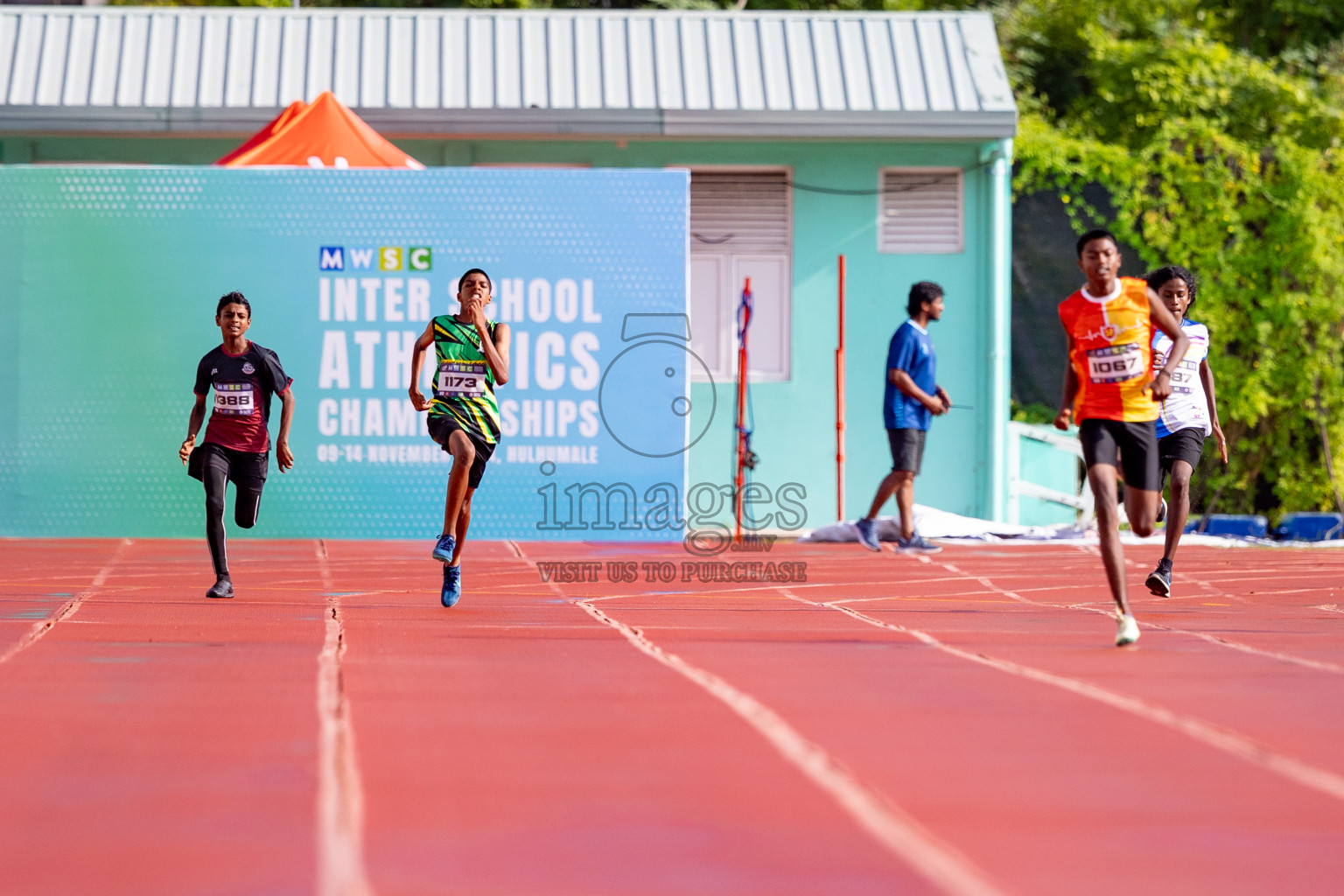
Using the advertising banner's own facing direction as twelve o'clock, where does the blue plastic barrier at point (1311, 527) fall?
The blue plastic barrier is roughly at 9 o'clock from the advertising banner.

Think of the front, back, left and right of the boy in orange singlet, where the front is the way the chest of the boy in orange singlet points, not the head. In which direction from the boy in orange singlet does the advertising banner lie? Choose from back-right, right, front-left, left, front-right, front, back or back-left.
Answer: back-right

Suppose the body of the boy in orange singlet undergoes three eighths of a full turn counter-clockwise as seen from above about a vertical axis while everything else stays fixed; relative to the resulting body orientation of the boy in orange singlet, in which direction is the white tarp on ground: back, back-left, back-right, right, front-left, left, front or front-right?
front-left

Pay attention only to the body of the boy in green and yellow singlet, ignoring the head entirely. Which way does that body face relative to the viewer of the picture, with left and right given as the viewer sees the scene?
facing the viewer

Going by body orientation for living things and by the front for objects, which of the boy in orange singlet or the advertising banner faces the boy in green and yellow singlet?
the advertising banner

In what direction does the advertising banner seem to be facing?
toward the camera

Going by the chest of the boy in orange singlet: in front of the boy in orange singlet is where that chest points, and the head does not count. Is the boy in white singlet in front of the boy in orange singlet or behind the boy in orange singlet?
behind

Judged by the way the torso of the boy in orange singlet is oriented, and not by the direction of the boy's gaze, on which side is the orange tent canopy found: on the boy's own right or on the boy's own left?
on the boy's own right

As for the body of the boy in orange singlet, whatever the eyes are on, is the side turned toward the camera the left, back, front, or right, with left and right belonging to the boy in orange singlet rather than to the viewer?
front

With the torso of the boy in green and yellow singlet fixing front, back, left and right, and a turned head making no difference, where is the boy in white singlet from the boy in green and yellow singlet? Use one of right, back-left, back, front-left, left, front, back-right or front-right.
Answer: left

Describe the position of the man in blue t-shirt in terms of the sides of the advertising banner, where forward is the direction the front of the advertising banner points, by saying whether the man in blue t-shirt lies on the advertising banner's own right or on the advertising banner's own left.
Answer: on the advertising banner's own left

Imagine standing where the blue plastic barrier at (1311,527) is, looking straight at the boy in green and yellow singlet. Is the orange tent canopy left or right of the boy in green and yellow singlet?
right

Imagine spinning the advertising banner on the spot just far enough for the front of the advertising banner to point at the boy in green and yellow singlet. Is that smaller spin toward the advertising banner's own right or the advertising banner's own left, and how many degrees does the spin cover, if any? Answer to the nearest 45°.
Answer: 0° — it already faces them

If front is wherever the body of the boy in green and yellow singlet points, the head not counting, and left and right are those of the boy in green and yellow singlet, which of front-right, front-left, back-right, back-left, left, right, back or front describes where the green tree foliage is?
back-left
